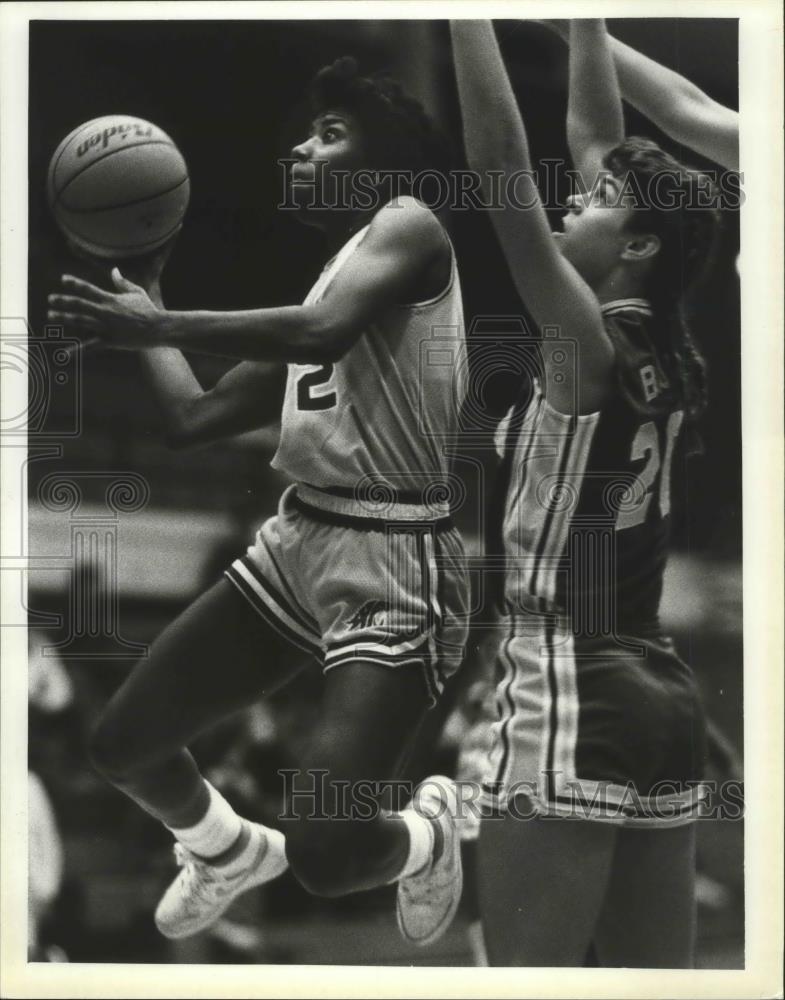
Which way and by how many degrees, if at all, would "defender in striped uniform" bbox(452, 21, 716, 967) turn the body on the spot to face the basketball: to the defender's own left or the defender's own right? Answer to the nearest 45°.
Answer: approximately 45° to the defender's own left

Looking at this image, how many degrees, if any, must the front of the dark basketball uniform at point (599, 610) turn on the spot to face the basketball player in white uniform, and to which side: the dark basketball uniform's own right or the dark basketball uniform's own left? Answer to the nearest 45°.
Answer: approximately 45° to the dark basketball uniform's own left

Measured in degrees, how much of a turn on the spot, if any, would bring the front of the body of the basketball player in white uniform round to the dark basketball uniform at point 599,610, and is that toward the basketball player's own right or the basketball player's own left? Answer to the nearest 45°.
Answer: approximately 135° to the basketball player's own left

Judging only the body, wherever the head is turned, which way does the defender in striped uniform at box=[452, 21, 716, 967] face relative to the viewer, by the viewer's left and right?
facing away from the viewer and to the left of the viewer

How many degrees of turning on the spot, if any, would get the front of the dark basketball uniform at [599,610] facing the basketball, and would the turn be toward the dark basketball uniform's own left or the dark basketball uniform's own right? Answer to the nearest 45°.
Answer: approximately 45° to the dark basketball uniform's own left

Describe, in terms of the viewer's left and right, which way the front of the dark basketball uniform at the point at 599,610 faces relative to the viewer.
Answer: facing away from the viewer and to the left of the viewer
